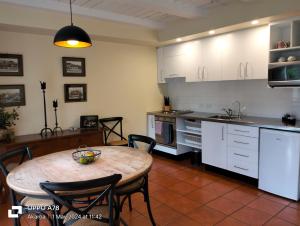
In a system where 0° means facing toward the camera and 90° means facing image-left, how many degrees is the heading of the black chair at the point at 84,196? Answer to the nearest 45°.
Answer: approximately 180°

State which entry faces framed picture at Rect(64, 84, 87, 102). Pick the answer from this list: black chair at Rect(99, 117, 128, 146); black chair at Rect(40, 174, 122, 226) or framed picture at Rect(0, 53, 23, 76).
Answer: black chair at Rect(40, 174, 122, 226)

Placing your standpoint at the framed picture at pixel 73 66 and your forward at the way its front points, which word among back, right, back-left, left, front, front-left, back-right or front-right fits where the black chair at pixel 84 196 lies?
front

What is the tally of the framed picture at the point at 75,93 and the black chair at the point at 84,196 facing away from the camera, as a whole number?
1

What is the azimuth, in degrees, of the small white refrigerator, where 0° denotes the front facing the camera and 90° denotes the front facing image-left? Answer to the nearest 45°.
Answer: approximately 45°

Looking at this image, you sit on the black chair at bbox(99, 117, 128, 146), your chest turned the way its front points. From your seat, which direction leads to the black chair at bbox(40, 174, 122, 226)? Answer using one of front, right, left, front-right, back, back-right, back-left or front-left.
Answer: front-right

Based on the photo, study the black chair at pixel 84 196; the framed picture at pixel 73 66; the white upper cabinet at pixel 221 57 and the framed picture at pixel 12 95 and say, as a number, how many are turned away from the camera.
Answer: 1

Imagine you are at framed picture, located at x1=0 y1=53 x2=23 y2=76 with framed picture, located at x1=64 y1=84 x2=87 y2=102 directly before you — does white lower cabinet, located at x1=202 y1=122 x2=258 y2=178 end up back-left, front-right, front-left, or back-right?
front-right

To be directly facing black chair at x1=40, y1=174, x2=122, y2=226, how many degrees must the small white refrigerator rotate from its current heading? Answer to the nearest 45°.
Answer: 0° — it already faces it

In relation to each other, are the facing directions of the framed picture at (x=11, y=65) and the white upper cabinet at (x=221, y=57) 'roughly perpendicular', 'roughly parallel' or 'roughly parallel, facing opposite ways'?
roughly perpendicular

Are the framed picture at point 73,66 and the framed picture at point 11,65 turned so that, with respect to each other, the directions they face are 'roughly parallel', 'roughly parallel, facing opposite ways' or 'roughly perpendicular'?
roughly parallel

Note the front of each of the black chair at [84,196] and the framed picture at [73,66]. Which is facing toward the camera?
the framed picture

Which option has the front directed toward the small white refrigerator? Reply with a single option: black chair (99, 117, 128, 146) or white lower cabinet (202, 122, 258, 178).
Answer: the black chair

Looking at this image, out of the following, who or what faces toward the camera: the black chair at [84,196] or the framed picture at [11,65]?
the framed picture

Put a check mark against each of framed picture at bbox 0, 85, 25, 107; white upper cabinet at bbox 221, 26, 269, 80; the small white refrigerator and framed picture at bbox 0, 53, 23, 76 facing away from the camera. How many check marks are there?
0

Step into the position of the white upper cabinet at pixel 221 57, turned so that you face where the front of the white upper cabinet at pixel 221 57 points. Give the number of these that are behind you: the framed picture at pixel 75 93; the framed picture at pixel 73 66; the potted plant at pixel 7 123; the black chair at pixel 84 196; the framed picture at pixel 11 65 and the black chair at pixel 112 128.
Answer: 0

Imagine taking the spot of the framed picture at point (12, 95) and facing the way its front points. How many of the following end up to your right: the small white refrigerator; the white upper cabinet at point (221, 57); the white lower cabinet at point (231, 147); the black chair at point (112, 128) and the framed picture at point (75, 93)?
0

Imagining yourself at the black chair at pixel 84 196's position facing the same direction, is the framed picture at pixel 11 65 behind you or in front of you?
in front

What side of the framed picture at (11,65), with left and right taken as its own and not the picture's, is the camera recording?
front

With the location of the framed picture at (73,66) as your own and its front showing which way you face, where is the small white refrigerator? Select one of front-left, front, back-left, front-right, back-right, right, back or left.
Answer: front-left
